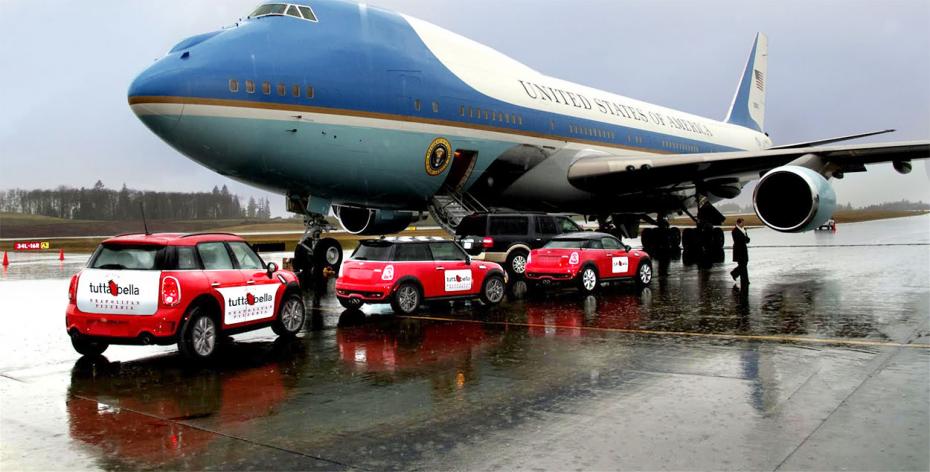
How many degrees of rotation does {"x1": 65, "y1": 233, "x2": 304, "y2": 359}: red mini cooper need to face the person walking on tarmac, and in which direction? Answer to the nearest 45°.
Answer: approximately 45° to its right

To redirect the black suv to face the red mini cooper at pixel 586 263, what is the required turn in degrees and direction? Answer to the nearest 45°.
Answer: approximately 90° to its right

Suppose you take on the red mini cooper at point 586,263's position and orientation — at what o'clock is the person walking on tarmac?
The person walking on tarmac is roughly at 1 o'clock from the red mini cooper.

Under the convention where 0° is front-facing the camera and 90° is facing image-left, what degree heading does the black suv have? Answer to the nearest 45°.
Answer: approximately 225°

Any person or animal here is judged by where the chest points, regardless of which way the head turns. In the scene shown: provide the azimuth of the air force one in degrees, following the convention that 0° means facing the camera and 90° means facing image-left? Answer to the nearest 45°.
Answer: approximately 45°

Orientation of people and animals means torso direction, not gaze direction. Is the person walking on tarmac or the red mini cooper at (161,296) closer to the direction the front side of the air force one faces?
the red mini cooper

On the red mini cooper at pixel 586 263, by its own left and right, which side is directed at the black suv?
left

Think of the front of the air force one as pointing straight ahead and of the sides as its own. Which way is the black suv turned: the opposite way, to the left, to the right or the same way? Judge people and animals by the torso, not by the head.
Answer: the opposite way

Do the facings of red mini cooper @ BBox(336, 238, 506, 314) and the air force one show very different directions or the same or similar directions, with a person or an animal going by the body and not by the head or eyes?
very different directions

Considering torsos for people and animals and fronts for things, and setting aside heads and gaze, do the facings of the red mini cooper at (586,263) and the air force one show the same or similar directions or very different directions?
very different directions

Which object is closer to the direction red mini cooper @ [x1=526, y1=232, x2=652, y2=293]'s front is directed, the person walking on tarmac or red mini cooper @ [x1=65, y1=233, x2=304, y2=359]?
the person walking on tarmac
